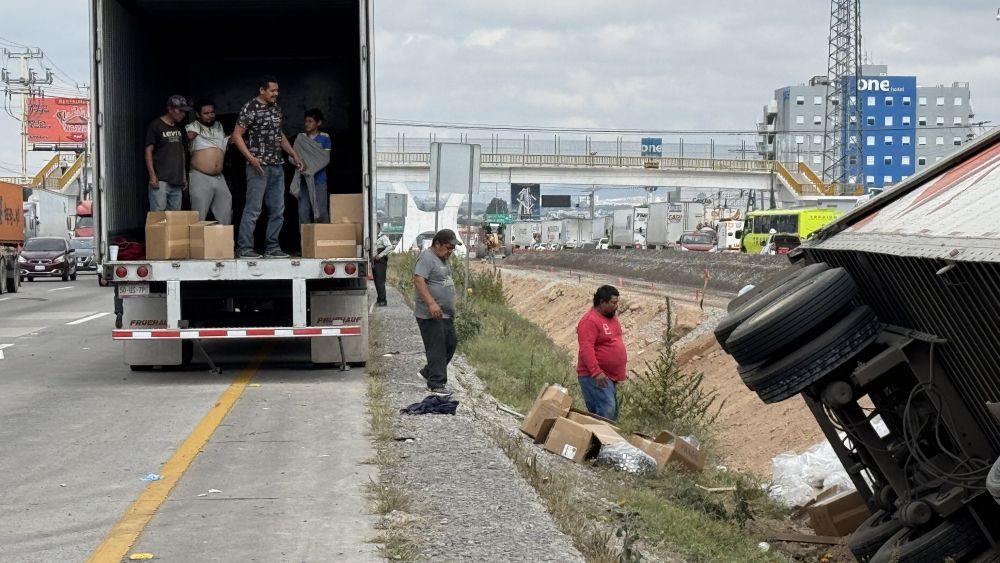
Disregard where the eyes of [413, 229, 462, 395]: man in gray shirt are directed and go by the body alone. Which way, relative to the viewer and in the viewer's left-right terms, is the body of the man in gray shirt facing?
facing the viewer and to the right of the viewer

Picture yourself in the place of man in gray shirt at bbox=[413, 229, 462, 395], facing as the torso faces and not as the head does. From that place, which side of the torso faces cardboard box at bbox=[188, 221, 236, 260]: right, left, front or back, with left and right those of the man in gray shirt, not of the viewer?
back

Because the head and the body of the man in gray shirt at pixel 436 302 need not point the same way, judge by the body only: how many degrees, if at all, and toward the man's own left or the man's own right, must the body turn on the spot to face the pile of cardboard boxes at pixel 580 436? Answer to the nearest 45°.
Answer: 0° — they already face it

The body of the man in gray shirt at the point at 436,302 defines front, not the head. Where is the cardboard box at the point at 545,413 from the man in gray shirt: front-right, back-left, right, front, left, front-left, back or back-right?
front

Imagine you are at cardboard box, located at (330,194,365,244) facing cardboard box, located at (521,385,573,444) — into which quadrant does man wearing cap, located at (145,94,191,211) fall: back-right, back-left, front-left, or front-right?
back-right

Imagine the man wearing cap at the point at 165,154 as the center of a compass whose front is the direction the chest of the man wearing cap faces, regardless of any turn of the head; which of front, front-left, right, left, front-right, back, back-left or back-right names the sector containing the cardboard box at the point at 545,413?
front

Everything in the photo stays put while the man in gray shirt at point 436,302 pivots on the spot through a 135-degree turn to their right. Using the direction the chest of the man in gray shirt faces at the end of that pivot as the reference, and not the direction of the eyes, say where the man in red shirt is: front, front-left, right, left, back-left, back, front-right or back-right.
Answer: back

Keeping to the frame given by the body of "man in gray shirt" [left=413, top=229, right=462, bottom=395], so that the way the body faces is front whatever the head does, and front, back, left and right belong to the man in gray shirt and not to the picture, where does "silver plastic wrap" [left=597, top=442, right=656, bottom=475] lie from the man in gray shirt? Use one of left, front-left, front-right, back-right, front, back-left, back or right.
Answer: front

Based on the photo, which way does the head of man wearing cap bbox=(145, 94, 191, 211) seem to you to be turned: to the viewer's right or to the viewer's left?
to the viewer's right
